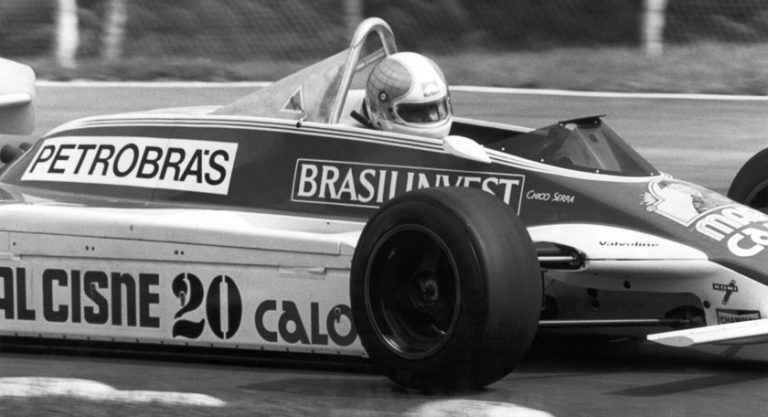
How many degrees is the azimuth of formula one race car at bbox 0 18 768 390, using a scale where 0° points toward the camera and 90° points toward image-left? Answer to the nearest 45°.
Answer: approximately 315°
